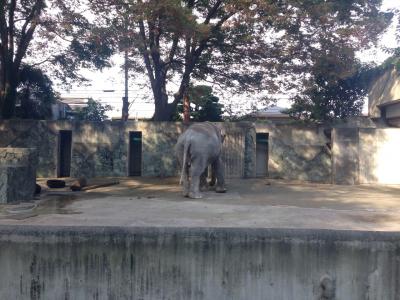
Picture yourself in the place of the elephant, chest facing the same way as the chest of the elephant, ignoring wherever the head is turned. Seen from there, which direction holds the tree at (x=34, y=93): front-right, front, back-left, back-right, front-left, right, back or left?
left

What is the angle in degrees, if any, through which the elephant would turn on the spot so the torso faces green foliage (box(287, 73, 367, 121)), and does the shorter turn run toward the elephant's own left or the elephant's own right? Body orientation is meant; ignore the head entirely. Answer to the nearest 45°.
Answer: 0° — it already faces it

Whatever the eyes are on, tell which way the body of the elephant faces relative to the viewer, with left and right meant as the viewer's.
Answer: facing away from the viewer and to the right of the viewer

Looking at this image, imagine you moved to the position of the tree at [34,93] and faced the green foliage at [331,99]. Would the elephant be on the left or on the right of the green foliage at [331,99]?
right

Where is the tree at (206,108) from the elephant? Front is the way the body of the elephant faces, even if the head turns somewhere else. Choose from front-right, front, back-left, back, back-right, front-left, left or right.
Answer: front-left
